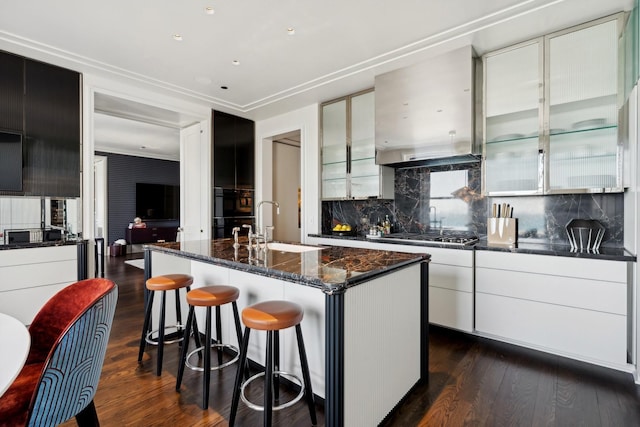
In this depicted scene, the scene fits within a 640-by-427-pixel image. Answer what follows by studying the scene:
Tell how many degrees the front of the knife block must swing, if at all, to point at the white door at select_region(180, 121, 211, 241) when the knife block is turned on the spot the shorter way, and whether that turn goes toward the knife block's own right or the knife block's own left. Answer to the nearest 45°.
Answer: approximately 90° to the knife block's own right

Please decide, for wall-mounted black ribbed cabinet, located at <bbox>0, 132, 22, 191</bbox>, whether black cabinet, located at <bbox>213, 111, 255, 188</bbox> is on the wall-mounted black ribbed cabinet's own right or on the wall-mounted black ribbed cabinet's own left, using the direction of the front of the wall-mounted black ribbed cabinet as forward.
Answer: on the wall-mounted black ribbed cabinet's own left

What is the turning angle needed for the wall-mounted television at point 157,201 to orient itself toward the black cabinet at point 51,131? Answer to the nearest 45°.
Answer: approximately 45° to its right

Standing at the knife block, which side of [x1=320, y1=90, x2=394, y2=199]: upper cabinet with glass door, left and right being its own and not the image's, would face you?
left

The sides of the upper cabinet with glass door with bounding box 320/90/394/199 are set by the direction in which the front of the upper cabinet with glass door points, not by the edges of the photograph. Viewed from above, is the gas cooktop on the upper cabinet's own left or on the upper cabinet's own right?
on the upper cabinet's own left

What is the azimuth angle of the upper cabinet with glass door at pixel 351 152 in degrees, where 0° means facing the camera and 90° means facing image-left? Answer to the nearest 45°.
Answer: approximately 45°

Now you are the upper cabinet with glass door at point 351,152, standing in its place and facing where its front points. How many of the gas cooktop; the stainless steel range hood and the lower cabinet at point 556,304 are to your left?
3

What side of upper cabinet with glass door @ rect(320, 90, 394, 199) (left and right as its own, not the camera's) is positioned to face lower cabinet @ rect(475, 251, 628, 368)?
left
